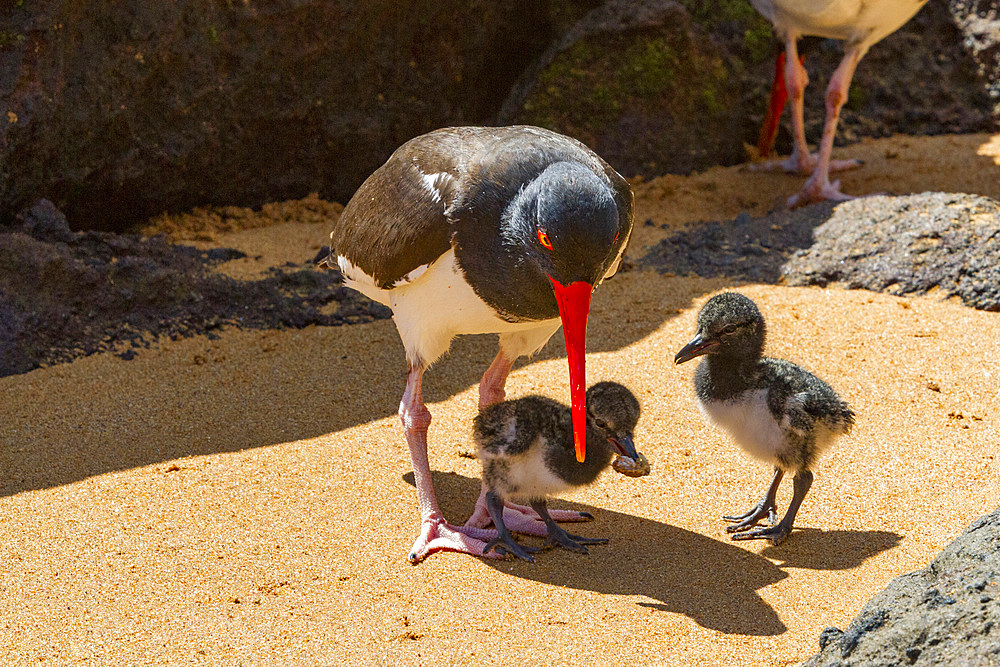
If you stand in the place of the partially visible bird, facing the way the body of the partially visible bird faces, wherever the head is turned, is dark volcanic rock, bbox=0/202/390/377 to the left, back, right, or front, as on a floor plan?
front

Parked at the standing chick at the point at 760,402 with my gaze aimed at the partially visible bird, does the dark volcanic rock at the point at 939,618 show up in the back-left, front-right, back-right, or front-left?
back-right

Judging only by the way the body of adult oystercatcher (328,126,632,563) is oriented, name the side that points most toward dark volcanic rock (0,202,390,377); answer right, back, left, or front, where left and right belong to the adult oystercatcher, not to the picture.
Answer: back

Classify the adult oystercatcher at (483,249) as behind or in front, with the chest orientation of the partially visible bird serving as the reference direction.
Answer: in front

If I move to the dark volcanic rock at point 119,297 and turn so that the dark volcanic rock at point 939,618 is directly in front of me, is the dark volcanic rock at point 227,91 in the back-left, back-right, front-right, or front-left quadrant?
back-left

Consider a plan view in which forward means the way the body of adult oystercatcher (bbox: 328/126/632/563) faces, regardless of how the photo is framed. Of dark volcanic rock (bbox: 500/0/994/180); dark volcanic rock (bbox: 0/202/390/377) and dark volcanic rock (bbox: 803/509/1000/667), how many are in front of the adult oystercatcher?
1

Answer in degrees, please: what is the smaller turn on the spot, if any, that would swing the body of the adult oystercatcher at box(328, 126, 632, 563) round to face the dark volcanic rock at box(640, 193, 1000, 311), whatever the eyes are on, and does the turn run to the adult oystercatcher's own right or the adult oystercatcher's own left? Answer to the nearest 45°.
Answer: approximately 90° to the adult oystercatcher's own left

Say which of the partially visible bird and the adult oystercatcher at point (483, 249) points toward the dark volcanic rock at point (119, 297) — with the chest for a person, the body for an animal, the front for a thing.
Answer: the partially visible bird

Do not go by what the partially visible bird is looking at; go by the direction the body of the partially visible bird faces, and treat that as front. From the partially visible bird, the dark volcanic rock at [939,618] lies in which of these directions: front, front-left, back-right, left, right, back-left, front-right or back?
front-left

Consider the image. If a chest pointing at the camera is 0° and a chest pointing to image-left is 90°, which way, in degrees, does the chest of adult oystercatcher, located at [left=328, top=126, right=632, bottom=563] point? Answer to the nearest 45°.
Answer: approximately 315°

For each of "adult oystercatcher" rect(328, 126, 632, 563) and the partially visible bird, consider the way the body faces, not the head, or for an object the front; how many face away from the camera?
0
